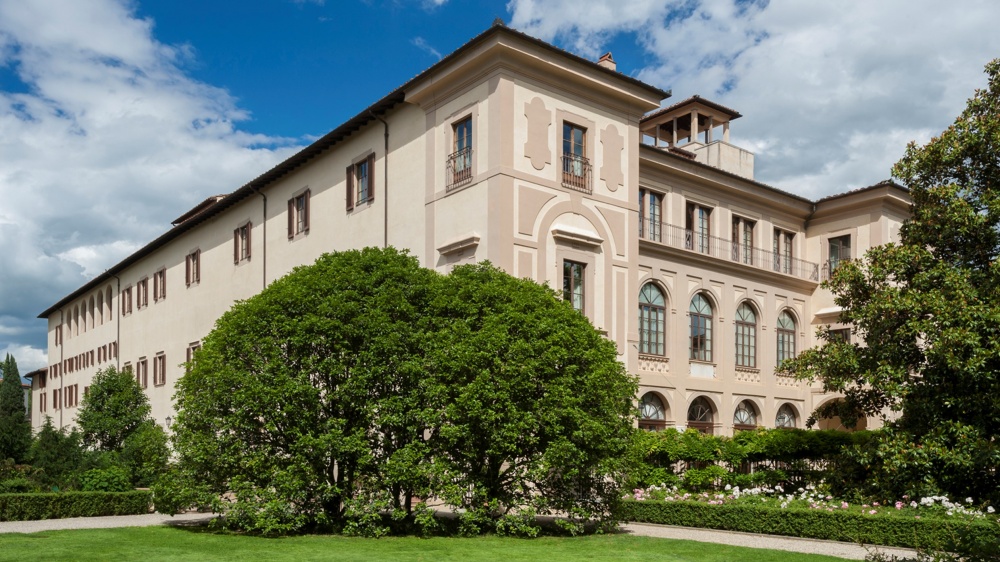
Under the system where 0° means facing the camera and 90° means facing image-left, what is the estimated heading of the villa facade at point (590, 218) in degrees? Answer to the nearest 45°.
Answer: approximately 315°
